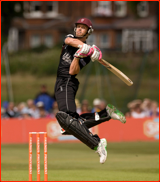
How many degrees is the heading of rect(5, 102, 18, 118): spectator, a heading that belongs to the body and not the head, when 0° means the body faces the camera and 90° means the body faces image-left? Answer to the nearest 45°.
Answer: approximately 0°

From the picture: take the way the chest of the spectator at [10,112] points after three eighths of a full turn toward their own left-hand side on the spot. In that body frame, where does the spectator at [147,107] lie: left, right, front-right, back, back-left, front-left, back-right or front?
front-right

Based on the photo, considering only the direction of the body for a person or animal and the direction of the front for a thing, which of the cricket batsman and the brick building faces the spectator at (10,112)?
the brick building

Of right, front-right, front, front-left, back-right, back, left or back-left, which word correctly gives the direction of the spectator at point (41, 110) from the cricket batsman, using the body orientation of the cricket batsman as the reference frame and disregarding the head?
back-right

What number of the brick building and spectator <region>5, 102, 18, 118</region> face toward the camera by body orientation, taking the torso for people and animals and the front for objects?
2

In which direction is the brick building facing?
toward the camera

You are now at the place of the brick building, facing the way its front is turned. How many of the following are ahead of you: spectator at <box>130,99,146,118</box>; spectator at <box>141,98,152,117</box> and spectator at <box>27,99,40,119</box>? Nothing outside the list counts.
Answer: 3

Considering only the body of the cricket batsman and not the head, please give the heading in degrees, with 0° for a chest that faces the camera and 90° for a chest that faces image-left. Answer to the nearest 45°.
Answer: approximately 45°

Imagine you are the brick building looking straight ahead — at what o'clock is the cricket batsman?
The cricket batsman is roughly at 12 o'clock from the brick building.

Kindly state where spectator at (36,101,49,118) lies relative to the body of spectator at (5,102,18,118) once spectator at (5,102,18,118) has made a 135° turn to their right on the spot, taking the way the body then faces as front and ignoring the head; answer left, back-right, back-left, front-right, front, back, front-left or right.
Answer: back-right

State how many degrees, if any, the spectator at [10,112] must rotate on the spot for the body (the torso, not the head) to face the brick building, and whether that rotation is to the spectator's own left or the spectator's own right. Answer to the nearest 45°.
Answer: approximately 180°

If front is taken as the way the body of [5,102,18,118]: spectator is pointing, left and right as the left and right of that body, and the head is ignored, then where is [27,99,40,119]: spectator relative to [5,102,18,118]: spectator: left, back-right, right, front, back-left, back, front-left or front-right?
left

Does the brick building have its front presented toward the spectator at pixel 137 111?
yes

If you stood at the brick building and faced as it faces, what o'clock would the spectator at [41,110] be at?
The spectator is roughly at 12 o'clock from the brick building.
